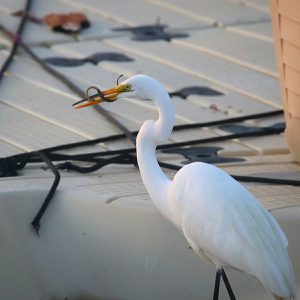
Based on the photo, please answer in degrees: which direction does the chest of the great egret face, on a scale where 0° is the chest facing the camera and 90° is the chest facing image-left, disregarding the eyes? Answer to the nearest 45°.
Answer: approximately 90°
